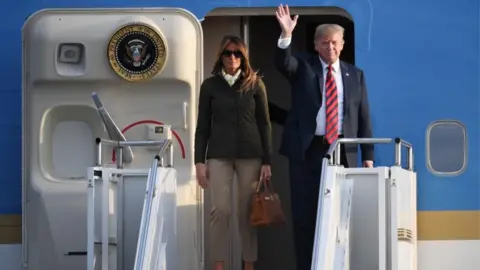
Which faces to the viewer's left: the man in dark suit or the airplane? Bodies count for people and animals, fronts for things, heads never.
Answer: the airplane

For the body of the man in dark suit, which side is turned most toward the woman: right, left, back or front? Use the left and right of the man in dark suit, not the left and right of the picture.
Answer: right

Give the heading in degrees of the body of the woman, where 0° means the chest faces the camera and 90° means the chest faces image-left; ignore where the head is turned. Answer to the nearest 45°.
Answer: approximately 0°

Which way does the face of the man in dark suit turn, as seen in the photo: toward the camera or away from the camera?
toward the camera

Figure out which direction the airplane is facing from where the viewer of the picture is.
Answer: facing to the left of the viewer

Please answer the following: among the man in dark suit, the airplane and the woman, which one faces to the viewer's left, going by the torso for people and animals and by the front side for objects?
the airplane

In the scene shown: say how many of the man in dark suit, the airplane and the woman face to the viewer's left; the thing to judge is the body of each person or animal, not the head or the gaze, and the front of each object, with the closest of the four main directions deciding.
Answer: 1

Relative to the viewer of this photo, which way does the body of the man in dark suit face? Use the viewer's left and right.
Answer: facing the viewer

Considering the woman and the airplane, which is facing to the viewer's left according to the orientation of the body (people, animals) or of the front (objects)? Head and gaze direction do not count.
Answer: the airplane

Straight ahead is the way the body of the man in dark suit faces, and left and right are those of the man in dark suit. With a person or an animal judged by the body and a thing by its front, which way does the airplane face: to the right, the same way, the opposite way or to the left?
to the right

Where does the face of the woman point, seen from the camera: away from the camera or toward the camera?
toward the camera

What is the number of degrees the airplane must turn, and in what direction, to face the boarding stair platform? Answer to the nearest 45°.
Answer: approximately 135° to its left

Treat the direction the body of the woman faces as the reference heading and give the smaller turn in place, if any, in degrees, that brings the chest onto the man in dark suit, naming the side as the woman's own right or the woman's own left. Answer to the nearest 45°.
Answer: approximately 90° to the woman's own left
